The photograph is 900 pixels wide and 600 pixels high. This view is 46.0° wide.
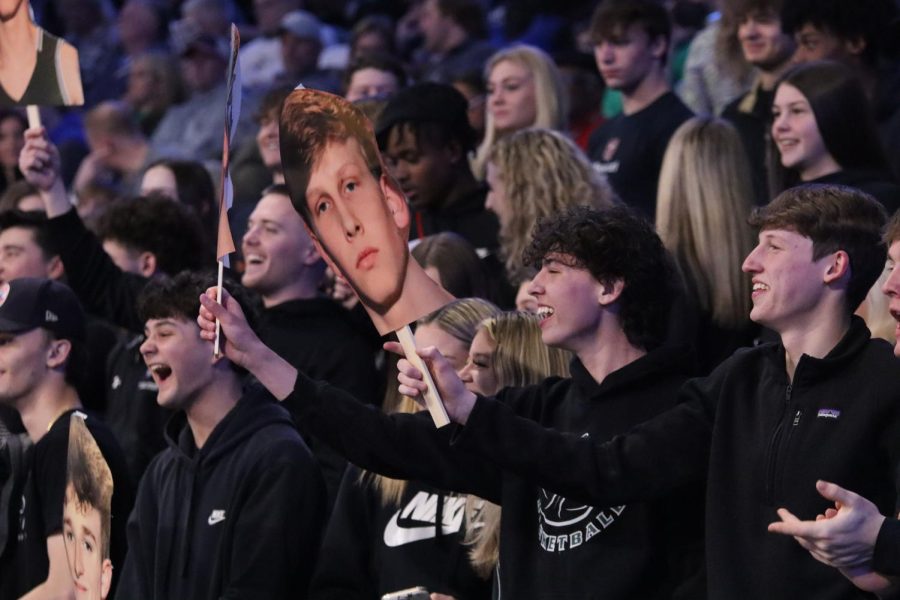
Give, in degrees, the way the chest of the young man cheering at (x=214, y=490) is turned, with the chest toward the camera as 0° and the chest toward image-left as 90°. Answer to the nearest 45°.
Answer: approximately 45°

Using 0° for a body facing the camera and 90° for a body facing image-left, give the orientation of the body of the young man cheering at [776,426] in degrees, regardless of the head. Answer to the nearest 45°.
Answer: approximately 45°

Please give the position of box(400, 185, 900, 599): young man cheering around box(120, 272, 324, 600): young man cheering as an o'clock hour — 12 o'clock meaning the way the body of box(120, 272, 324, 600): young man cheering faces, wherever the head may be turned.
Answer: box(400, 185, 900, 599): young man cheering is roughly at 9 o'clock from box(120, 272, 324, 600): young man cheering.

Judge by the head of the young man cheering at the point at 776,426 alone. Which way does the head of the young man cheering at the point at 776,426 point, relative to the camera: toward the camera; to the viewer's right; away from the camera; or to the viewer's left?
to the viewer's left

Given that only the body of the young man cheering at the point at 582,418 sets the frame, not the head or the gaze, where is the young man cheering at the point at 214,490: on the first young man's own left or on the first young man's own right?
on the first young man's own right

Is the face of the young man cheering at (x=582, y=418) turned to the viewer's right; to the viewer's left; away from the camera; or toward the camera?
to the viewer's left

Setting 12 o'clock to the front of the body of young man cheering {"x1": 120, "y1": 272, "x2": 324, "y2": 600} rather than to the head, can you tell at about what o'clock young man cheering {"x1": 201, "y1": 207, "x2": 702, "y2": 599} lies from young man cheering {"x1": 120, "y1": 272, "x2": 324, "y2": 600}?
young man cheering {"x1": 201, "y1": 207, "x2": 702, "y2": 599} is roughly at 9 o'clock from young man cheering {"x1": 120, "y1": 272, "x2": 324, "y2": 600}.
